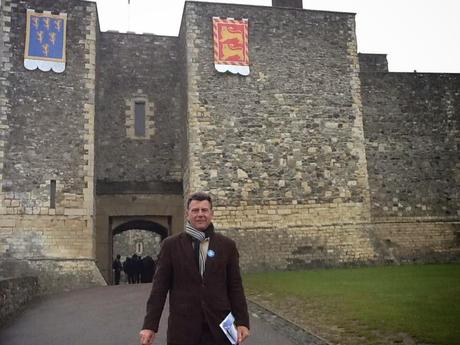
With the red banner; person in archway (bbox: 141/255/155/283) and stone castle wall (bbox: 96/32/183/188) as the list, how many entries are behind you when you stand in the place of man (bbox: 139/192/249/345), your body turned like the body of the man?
3

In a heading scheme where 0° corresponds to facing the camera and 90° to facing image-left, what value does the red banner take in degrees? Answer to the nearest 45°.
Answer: approximately 0°

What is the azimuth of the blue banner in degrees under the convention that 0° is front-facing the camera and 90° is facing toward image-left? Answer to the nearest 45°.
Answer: approximately 0°

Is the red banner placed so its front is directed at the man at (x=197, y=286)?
yes

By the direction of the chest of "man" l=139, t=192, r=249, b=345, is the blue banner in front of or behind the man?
behind

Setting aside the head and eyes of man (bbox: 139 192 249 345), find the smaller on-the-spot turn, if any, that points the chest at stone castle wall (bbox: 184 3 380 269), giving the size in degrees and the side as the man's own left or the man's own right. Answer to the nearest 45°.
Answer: approximately 180°

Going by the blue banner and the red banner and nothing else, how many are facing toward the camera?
2
